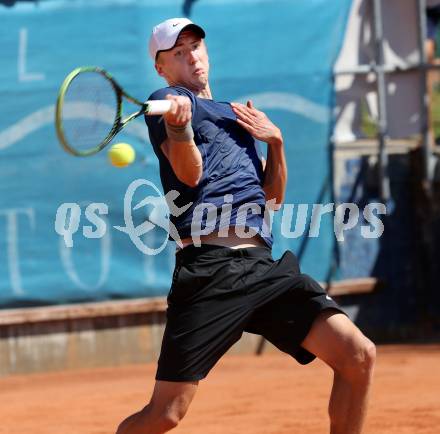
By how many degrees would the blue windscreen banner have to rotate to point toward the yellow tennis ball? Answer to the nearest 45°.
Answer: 0° — it already faces it

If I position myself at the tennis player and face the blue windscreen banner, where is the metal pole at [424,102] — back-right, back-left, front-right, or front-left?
front-right

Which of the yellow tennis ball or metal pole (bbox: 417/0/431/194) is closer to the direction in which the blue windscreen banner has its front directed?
the yellow tennis ball

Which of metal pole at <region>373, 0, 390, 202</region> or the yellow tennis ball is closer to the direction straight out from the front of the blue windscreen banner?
the yellow tennis ball

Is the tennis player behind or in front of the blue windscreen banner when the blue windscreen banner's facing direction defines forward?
in front

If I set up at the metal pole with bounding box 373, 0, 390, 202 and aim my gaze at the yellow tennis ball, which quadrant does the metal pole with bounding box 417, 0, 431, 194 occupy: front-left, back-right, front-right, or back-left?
back-left

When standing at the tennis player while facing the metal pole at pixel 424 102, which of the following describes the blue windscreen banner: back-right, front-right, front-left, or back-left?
front-left

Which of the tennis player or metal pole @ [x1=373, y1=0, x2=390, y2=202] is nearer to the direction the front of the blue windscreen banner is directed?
the tennis player

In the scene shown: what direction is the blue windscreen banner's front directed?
toward the camera

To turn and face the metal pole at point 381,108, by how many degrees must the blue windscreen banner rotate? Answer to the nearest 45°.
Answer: approximately 90° to its left

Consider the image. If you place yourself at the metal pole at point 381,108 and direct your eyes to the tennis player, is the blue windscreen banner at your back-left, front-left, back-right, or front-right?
front-right

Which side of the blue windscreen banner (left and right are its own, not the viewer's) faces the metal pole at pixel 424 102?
left

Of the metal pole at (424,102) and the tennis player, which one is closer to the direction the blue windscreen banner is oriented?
the tennis player
